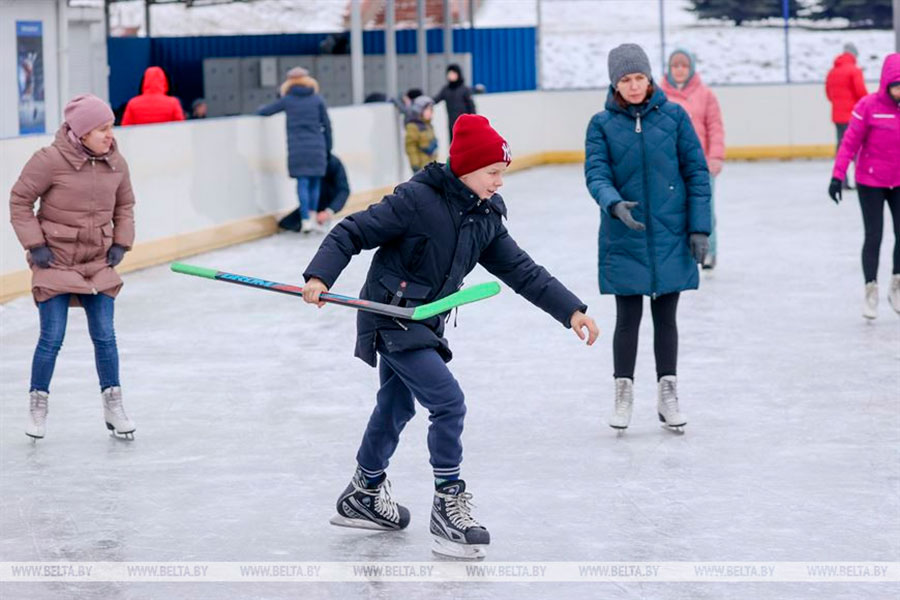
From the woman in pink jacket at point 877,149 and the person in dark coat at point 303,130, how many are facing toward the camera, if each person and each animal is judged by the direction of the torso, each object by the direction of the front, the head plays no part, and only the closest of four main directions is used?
1

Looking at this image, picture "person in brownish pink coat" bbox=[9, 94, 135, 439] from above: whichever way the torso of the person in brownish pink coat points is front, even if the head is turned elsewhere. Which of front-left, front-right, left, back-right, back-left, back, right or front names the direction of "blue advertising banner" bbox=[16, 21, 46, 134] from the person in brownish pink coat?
back-left

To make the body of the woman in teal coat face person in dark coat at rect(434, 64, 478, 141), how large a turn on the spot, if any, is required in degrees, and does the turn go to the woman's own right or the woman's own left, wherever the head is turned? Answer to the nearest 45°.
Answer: approximately 180°

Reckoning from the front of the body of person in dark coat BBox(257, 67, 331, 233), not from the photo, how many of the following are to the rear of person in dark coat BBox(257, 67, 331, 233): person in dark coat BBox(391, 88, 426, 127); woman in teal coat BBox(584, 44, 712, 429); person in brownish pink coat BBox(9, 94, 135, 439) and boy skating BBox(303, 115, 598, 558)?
3

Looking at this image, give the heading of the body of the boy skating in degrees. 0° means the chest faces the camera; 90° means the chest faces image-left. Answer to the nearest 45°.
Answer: approximately 315°

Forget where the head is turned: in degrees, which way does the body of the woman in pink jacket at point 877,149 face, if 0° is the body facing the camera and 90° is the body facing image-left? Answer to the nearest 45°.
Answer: approximately 0°

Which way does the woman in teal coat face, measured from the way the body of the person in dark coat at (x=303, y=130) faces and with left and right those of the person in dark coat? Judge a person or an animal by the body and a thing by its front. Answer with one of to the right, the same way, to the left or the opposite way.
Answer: the opposite way

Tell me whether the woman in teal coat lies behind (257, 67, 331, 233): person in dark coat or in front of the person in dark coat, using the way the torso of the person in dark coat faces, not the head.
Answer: behind

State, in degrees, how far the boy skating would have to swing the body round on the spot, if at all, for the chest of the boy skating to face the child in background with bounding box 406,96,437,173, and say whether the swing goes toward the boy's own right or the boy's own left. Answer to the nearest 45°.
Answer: approximately 135° to the boy's own left

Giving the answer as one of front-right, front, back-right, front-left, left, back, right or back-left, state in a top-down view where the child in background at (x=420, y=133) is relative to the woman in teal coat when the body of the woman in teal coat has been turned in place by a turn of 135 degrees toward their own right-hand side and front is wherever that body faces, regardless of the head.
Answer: front-right

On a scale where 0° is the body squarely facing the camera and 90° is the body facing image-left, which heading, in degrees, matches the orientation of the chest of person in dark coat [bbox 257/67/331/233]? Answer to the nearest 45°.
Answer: approximately 180°

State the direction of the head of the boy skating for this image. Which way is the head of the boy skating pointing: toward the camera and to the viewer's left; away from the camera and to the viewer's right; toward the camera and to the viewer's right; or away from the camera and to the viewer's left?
toward the camera and to the viewer's right

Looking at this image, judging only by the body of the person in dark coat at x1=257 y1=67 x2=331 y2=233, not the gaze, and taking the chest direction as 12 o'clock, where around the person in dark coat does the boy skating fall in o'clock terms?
The boy skating is roughly at 6 o'clock from the person in dark coat.

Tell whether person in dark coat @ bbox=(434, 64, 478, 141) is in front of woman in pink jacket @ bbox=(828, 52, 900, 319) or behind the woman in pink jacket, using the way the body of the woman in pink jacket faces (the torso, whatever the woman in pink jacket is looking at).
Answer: behind
